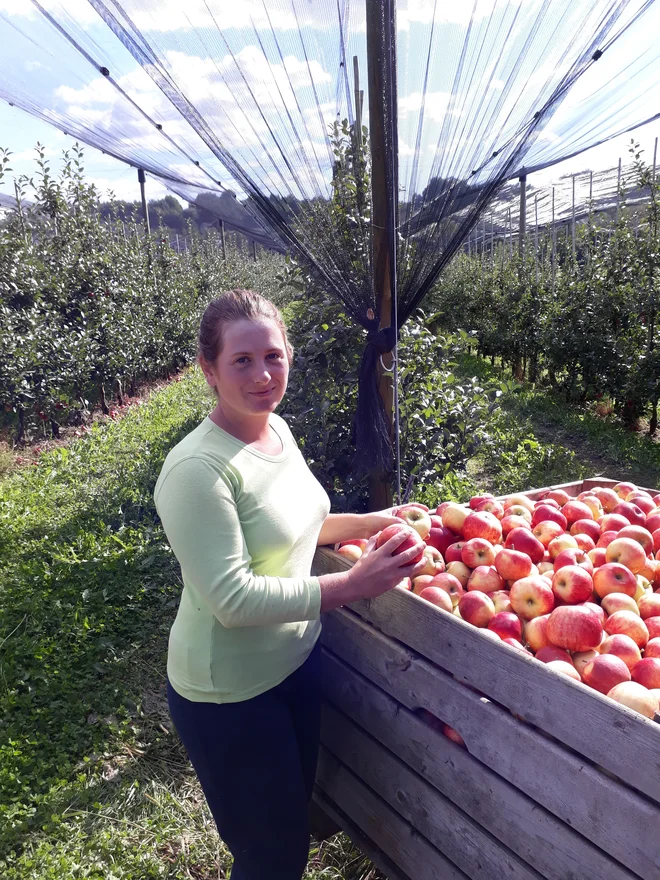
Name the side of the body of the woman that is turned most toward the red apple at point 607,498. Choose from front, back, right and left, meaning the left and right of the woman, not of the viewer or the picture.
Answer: left

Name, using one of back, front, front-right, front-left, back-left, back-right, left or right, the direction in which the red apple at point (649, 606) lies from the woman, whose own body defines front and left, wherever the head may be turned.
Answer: front-left

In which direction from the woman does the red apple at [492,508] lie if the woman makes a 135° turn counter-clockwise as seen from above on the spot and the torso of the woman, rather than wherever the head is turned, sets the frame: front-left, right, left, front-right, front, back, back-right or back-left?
front-right

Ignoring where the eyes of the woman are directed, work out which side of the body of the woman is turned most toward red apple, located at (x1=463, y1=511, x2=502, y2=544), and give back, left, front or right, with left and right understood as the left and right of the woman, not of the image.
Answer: left

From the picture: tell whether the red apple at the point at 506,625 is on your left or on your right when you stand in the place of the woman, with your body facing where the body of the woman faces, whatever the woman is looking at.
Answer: on your left

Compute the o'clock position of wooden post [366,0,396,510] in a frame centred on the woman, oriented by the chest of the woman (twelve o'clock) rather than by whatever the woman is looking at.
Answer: The wooden post is roughly at 8 o'clock from the woman.

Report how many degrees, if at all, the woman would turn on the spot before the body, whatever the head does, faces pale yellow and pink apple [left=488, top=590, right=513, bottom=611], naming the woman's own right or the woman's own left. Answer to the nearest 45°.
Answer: approximately 45° to the woman's own left

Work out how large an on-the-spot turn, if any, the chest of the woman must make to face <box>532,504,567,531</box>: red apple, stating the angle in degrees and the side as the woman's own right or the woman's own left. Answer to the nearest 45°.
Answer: approximately 90° to the woman's own left

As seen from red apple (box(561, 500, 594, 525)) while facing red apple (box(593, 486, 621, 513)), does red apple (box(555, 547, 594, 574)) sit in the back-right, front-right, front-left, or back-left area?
back-right

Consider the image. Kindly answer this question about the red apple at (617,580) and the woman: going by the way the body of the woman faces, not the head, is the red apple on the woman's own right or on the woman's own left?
on the woman's own left

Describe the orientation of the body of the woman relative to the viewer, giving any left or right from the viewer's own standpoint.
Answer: facing the viewer and to the right of the viewer

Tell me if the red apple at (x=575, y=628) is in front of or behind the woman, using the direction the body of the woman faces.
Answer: in front

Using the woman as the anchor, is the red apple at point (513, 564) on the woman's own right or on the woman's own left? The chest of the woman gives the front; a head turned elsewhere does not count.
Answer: on the woman's own left
